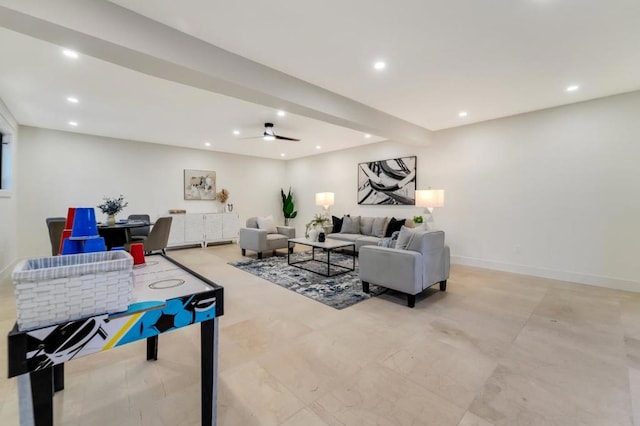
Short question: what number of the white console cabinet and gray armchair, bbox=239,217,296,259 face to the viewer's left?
0

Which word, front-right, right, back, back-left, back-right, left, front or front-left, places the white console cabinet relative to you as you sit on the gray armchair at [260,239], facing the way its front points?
back

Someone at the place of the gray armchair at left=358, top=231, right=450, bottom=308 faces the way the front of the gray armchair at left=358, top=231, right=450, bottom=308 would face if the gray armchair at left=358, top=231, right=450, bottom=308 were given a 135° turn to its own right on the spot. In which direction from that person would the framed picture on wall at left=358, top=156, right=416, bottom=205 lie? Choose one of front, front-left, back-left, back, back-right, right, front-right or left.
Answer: left

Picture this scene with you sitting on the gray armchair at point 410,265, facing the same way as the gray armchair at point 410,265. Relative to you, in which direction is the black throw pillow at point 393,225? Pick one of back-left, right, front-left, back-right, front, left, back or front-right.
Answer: front-right

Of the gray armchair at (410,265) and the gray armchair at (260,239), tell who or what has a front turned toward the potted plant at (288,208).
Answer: the gray armchair at (410,265)

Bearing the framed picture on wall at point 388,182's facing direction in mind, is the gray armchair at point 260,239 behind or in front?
in front

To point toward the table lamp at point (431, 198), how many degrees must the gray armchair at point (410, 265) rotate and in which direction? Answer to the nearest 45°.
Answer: approximately 45° to its right

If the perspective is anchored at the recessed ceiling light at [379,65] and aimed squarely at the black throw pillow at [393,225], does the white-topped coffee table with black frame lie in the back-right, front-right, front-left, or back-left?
front-left

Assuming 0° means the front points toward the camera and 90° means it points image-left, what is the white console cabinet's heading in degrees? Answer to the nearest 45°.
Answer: approximately 315°

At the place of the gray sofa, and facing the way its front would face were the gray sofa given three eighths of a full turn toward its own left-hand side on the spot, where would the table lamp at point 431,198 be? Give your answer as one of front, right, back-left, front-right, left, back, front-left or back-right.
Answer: front-right

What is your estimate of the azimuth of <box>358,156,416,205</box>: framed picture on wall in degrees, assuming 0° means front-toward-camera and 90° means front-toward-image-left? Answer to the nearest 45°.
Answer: approximately 45°

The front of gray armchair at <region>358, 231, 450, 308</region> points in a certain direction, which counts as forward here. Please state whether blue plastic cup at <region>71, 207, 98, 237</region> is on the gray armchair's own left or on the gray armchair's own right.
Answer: on the gray armchair's own left

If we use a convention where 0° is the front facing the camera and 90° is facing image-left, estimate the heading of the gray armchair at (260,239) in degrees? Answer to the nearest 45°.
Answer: approximately 315°

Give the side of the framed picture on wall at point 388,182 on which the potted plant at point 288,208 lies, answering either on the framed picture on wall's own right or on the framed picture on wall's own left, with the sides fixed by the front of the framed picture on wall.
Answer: on the framed picture on wall's own right

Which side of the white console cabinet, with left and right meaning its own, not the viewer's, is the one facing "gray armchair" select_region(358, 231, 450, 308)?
front

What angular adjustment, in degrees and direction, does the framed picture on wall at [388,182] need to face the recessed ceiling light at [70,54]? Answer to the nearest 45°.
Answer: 0° — it already faces it

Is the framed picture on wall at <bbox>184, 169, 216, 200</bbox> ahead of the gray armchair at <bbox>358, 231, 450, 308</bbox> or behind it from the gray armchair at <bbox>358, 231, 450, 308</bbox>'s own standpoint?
ahead
